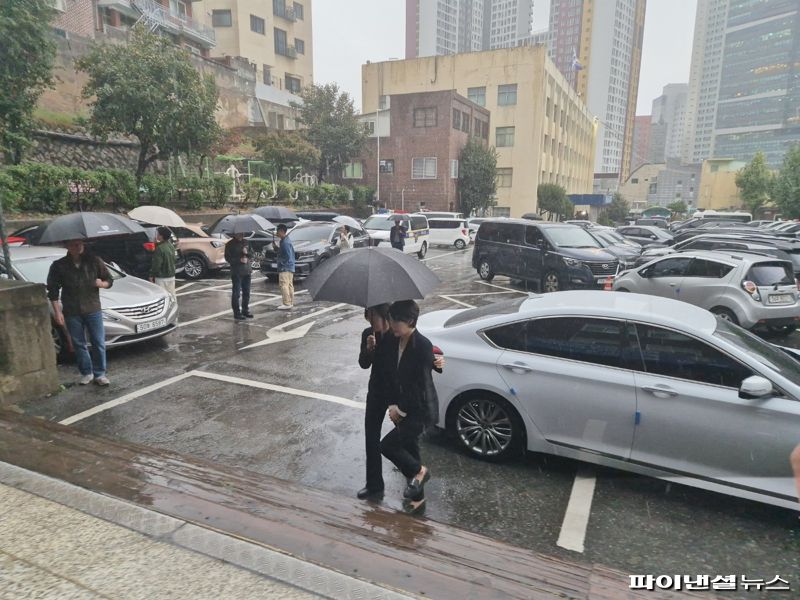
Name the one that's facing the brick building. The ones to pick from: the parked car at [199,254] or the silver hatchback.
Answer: the silver hatchback

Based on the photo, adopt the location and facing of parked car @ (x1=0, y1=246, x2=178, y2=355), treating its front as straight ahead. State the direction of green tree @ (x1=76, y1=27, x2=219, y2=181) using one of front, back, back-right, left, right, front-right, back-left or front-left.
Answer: back-left

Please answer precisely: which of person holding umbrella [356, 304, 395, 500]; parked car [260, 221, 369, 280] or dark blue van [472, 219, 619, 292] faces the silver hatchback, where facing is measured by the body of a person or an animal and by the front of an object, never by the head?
the dark blue van

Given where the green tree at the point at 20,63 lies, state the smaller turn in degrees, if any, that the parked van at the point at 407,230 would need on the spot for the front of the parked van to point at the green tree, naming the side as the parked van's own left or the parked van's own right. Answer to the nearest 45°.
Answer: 0° — it already faces it

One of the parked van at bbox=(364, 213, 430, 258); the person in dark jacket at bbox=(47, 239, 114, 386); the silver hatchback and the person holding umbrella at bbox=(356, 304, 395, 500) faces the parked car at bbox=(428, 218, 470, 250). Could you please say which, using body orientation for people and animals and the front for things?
the silver hatchback

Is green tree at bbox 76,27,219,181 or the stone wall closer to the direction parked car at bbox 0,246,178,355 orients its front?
the stone wall

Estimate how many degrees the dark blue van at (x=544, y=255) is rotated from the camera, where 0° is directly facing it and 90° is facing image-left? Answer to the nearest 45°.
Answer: approximately 315°

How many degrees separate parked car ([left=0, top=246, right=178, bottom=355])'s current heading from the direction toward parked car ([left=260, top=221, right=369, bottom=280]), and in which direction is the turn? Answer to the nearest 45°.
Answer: approximately 90° to its left

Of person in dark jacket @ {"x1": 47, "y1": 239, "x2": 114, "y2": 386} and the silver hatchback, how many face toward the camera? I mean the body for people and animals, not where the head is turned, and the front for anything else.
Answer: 1
